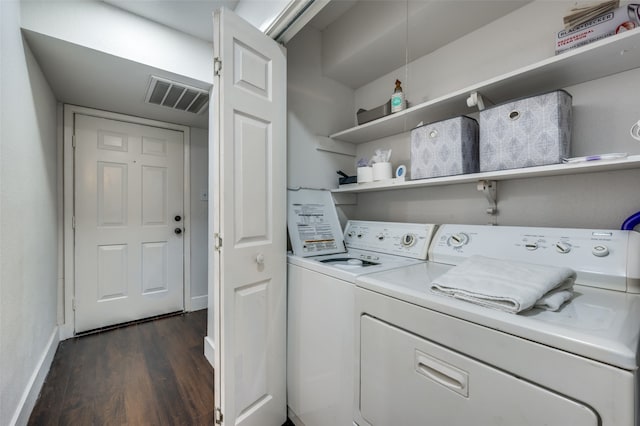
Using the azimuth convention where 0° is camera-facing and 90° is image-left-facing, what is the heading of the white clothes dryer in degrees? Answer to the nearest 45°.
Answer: approximately 45°

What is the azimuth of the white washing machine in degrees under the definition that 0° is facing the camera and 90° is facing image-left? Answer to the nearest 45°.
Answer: approximately 45°

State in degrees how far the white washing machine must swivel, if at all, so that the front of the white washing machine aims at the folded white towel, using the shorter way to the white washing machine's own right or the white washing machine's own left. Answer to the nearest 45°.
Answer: approximately 90° to the white washing machine's own left

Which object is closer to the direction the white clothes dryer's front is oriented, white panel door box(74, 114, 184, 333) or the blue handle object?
the white panel door

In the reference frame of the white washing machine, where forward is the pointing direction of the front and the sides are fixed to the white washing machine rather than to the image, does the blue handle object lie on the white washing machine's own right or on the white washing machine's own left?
on the white washing machine's own left
